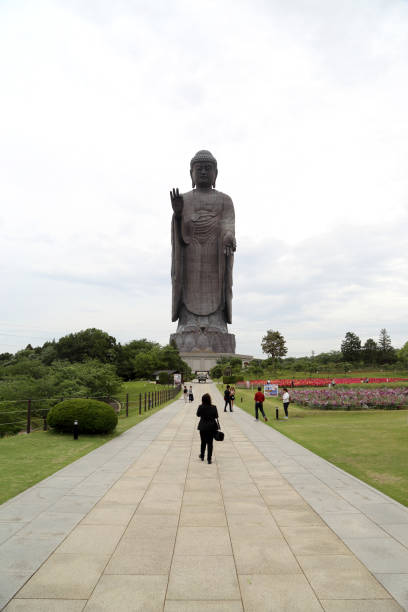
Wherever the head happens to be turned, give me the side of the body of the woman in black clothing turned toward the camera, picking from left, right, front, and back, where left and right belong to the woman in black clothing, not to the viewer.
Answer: back
